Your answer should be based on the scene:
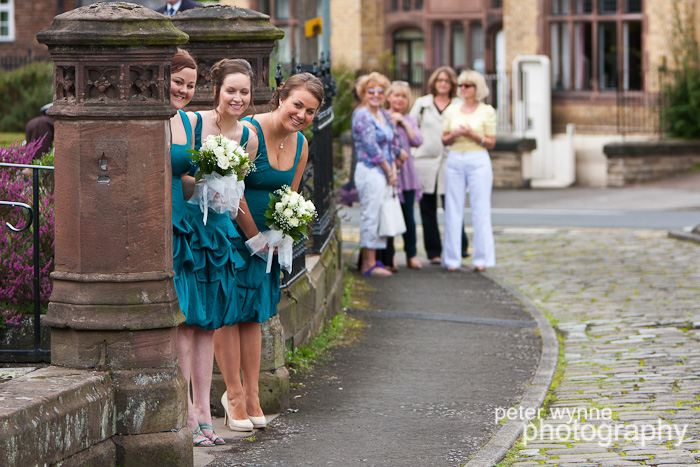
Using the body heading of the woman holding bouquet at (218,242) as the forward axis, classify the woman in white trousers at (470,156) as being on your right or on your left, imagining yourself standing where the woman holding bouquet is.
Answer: on your left

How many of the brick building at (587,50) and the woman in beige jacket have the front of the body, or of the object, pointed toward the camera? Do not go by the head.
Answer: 2

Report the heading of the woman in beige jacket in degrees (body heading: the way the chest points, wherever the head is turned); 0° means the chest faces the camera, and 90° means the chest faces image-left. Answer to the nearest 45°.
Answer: approximately 0°

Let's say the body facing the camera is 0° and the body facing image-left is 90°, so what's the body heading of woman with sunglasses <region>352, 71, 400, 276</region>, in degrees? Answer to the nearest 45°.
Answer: approximately 315°
